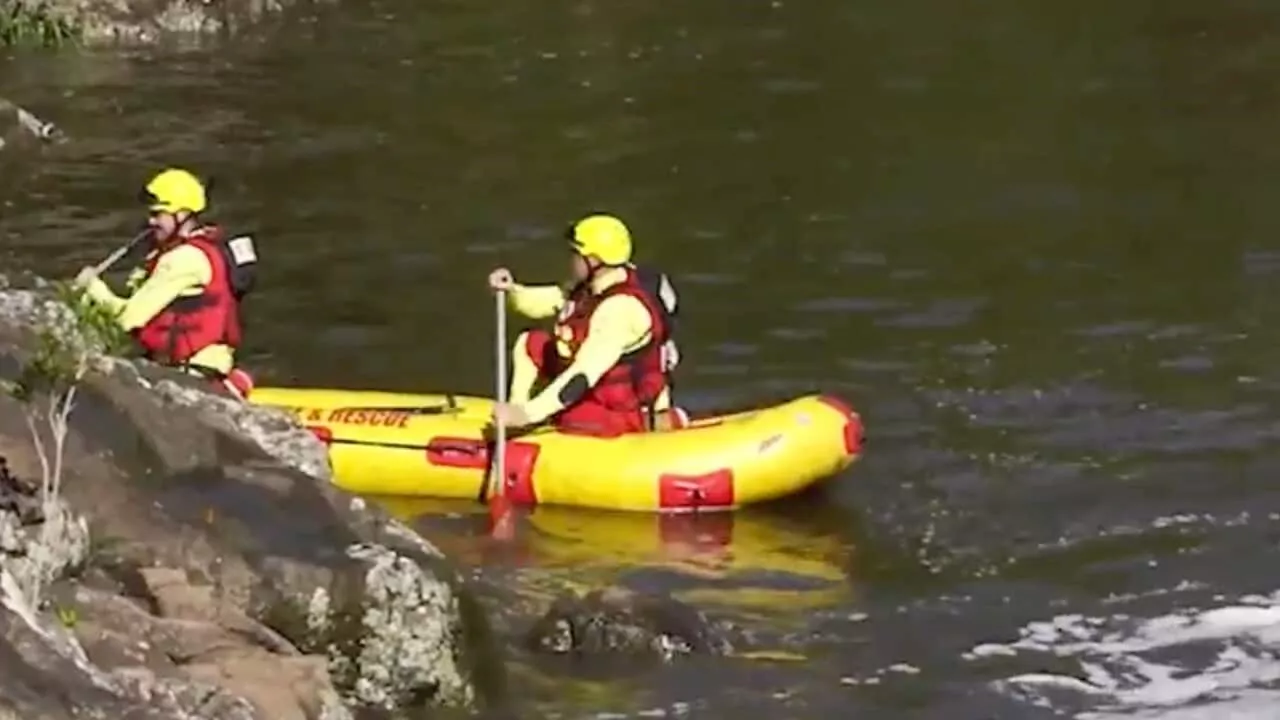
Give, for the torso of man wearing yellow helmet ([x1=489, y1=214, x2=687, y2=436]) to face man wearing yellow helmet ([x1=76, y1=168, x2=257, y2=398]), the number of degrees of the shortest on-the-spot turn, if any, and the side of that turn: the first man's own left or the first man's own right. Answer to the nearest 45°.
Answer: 0° — they already face them

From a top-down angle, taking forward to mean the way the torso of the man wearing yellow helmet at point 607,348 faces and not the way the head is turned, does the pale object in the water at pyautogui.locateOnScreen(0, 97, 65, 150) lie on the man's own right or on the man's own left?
on the man's own right

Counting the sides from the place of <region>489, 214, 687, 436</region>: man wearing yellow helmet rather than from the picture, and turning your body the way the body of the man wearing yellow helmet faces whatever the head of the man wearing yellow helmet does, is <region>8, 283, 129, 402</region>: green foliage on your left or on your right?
on your left

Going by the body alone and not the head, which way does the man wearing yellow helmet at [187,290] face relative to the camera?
to the viewer's left

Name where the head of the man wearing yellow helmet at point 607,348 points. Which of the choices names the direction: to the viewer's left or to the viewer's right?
to the viewer's left

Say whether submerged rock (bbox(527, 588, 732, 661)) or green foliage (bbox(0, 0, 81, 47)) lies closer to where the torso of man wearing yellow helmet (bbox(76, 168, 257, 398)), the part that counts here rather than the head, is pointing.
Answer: the green foliage

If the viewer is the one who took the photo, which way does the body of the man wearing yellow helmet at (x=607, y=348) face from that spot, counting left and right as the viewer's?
facing to the left of the viewer

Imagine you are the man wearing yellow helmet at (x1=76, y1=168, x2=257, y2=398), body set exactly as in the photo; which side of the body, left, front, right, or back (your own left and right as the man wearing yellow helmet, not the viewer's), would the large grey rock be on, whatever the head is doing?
left

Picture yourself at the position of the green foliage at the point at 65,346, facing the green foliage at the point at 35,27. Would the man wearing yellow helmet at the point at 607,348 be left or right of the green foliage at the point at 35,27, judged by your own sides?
right

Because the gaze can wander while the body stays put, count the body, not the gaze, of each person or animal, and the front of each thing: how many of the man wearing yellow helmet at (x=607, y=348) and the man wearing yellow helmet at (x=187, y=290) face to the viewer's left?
2

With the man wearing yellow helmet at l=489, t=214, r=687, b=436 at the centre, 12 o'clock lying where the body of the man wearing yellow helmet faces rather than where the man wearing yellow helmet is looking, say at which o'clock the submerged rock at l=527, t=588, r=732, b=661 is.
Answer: The submerged rock is roughly at 9 o'clock from the man wearing yellow helmet.

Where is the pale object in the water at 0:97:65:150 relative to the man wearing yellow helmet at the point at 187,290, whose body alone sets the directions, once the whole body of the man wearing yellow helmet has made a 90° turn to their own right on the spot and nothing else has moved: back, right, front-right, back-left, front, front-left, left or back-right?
front

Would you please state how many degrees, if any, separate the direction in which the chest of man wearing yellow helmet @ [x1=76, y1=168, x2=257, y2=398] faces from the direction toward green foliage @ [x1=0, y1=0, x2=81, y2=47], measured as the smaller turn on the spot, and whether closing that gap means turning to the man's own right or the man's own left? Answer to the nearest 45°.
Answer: approximately 90° to the man's own right

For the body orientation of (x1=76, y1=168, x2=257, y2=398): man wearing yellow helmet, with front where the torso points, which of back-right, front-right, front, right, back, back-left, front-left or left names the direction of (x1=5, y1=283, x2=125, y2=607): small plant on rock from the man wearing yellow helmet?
left
